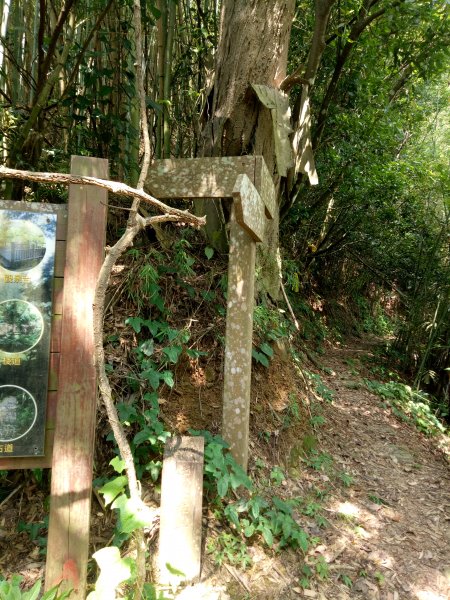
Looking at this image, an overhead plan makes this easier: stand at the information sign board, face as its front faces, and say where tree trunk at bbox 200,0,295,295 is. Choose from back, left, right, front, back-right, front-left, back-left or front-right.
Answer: back-left

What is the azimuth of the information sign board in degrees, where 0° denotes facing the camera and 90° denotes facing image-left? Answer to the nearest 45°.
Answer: approximately 0°

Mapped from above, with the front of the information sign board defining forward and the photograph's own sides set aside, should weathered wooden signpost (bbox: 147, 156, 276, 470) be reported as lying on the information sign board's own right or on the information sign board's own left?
on the information sign board's own left
